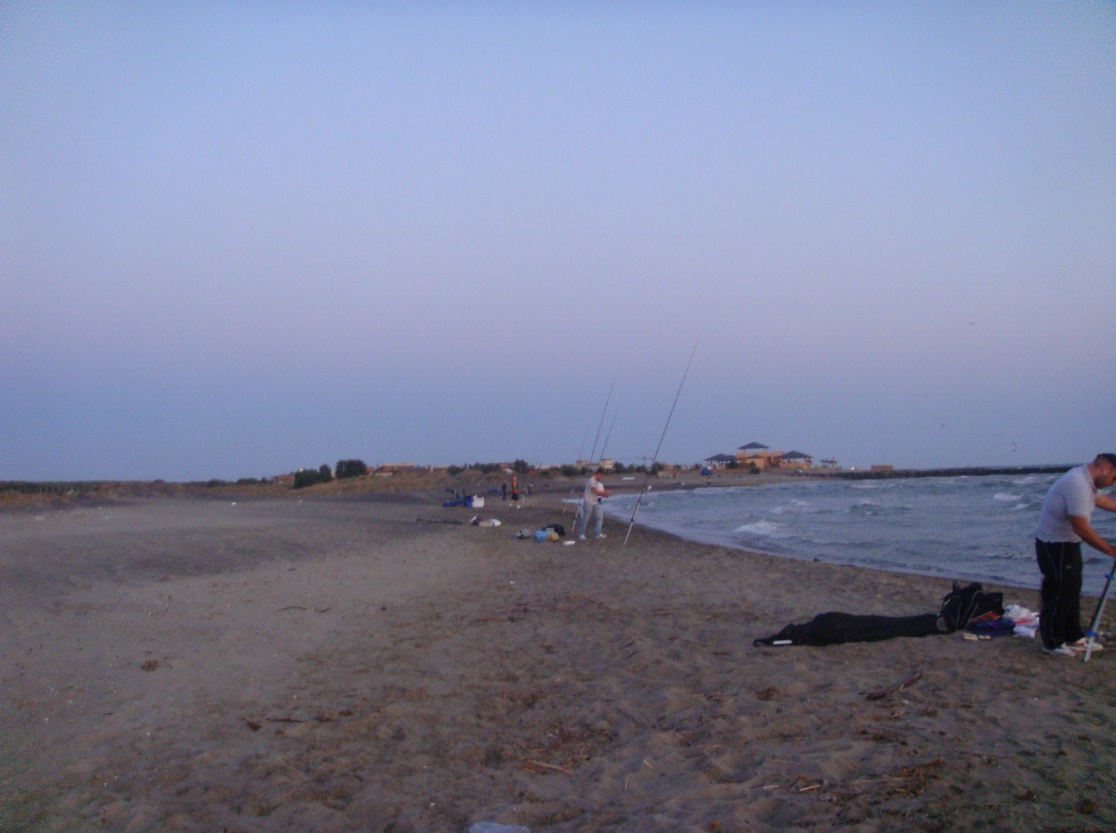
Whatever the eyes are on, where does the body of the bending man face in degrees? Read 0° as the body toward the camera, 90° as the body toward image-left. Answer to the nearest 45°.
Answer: approximately 270°

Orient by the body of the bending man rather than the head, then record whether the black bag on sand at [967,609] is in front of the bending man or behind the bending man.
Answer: behind

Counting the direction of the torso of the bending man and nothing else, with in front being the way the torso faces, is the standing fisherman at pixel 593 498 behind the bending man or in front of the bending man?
behind

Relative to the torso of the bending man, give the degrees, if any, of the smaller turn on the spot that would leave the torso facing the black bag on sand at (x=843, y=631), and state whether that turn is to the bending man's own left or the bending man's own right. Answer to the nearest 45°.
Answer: approximately 180°

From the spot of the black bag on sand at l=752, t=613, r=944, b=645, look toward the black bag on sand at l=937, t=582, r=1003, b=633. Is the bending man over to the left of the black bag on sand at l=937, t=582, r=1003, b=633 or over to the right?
right
